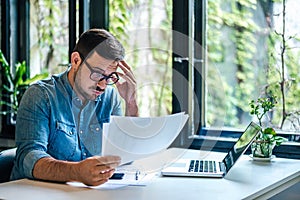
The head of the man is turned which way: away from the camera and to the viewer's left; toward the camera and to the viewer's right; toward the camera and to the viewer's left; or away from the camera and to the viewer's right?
toward the camera and to the viewer's right

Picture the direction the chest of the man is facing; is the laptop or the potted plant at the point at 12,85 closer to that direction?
the laptop

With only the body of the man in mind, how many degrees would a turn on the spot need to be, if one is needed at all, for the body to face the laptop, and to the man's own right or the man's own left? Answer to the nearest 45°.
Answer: approximately 45° to the man's own left

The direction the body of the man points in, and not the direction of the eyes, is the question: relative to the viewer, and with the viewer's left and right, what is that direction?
facing the viewer and to the right of the viewer

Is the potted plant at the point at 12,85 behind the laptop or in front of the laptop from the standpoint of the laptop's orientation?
in front

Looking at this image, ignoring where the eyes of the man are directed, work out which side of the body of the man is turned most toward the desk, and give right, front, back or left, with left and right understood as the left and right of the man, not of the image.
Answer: front

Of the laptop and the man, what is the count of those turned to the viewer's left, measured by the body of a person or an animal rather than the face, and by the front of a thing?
1

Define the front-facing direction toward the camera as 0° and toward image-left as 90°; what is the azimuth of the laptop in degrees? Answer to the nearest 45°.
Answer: approximately 90°

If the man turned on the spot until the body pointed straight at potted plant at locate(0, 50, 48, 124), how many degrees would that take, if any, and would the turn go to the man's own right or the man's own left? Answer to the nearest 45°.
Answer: approximately 135° to the man's own left

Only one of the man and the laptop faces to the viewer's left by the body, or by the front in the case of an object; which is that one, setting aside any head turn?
the laptop
